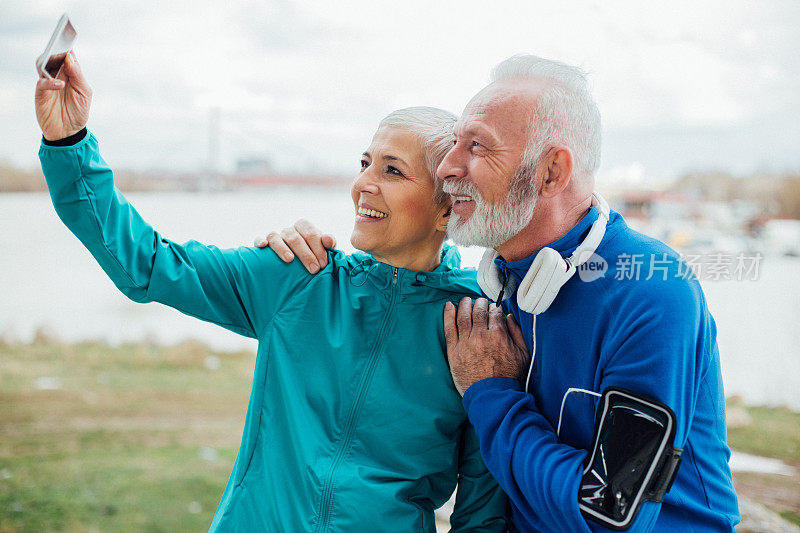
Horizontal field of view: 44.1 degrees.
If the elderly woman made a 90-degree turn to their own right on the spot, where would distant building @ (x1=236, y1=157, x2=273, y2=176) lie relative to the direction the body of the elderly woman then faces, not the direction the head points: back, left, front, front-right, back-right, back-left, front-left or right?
right

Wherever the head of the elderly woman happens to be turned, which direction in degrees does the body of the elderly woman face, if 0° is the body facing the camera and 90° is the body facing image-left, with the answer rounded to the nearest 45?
approximately 0°

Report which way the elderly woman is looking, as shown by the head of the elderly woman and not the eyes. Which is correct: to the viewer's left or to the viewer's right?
to the viewer's left
